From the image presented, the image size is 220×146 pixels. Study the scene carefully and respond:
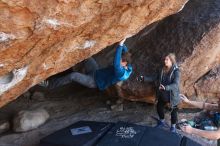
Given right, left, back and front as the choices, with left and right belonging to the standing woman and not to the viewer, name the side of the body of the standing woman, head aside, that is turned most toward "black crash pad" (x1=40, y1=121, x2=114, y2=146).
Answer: front

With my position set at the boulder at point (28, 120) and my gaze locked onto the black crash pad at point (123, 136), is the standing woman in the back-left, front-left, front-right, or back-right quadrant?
front-left

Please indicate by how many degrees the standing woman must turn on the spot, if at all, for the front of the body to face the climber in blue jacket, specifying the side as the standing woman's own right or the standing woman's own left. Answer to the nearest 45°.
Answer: approximately 45° to the standing woman's own right

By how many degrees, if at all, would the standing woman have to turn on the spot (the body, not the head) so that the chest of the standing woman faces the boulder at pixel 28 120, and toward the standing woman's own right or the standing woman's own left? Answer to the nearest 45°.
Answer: approximately 45° to the standing woman's own right

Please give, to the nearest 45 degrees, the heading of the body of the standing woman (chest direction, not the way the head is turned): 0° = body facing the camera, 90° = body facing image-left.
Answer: approximately 45°

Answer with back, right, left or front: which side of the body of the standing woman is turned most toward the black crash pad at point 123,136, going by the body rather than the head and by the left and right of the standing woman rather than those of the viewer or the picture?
front
